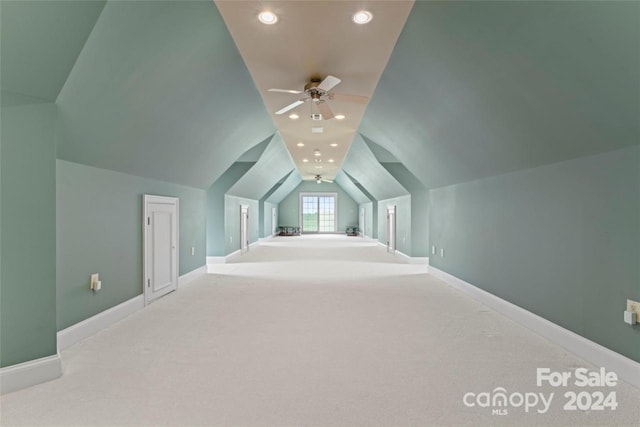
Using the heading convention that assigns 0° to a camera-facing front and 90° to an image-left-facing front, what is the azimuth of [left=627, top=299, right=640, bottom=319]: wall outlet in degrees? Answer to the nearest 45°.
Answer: approximately 45°

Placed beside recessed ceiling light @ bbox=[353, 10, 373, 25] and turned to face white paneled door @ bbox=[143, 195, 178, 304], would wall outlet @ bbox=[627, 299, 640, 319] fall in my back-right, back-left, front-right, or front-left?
back-right

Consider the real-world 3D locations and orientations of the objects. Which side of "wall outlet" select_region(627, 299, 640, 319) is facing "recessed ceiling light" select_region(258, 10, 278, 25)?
front

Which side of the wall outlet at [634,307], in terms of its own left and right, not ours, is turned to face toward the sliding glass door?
right

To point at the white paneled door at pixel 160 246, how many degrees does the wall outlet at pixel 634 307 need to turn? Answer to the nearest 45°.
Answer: approximately 45° to its right

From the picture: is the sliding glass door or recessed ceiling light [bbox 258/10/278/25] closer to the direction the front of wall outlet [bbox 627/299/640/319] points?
the recessed ceiling light

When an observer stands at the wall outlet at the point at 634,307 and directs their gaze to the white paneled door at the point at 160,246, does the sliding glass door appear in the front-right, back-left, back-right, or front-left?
front-right
